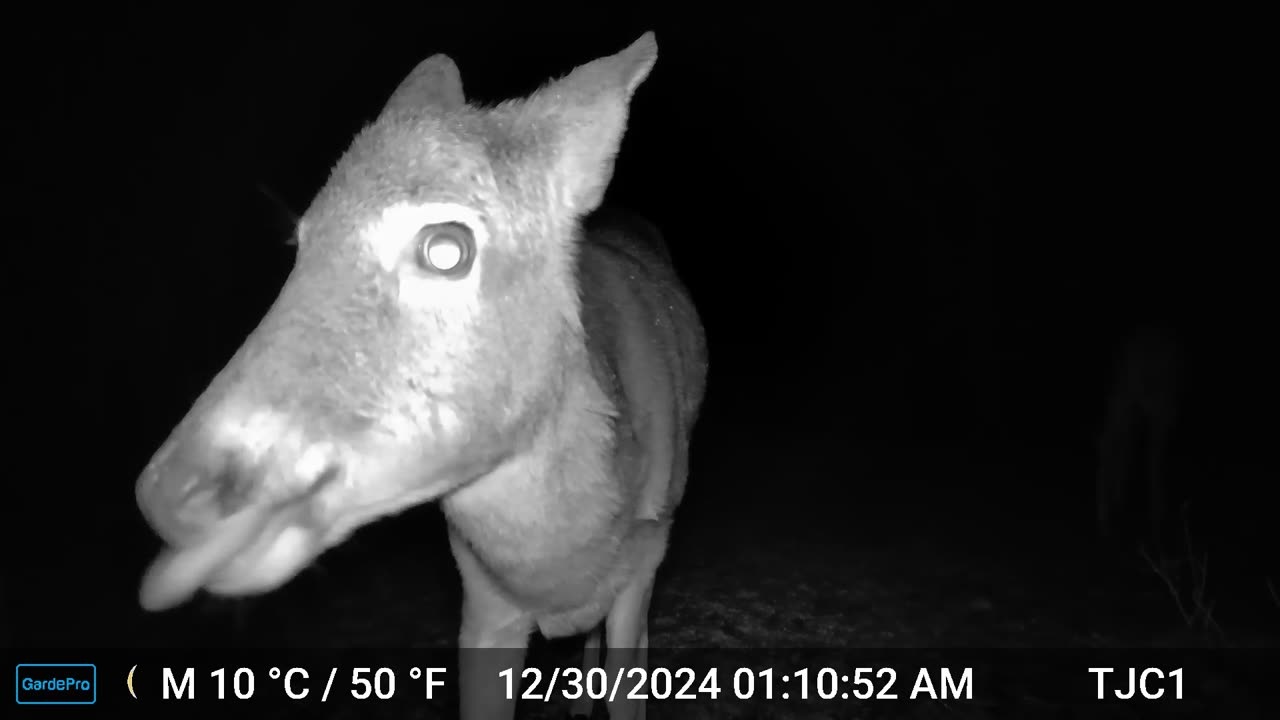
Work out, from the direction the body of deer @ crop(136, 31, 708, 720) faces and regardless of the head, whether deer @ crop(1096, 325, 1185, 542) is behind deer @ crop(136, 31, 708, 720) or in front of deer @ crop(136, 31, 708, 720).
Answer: behind

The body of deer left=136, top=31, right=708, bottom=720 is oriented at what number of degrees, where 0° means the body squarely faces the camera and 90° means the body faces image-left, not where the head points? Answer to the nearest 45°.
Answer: approximately 45°
